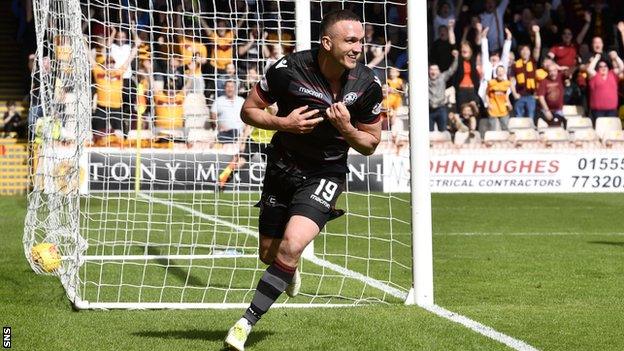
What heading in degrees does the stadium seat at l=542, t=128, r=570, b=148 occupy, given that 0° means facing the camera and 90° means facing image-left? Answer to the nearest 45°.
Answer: approximately 0°

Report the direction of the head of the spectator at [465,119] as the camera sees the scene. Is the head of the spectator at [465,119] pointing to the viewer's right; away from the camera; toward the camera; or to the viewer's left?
toward the camera

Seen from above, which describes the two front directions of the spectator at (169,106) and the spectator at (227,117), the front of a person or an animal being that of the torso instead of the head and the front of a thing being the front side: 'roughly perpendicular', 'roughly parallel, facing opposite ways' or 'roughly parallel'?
roughly parallel

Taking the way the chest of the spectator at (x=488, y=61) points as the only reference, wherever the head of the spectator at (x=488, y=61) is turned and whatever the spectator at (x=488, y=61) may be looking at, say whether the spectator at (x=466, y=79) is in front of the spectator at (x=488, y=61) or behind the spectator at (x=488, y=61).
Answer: in front

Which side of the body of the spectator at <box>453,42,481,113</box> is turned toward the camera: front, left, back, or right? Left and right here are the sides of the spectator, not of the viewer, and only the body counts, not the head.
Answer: front

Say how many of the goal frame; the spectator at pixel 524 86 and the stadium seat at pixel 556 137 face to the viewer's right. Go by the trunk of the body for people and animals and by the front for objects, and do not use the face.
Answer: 1

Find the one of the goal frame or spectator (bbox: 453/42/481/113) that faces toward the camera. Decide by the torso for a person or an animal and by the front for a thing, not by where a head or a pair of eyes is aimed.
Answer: the spectator

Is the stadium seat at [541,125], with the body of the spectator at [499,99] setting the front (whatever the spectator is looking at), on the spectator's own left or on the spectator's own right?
on the spectator's own left

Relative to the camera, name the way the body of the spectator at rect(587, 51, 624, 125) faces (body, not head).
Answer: toward the camera

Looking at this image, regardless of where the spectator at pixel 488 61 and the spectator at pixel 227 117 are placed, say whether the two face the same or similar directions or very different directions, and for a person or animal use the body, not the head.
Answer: same or similar directions

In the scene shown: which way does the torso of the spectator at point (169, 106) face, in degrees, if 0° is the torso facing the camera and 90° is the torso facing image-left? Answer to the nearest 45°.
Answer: approximately 0°

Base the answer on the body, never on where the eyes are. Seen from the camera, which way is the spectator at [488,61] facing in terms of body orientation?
toward the camera

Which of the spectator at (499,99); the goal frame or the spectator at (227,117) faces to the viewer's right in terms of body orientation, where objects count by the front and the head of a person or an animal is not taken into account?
the goal frame
